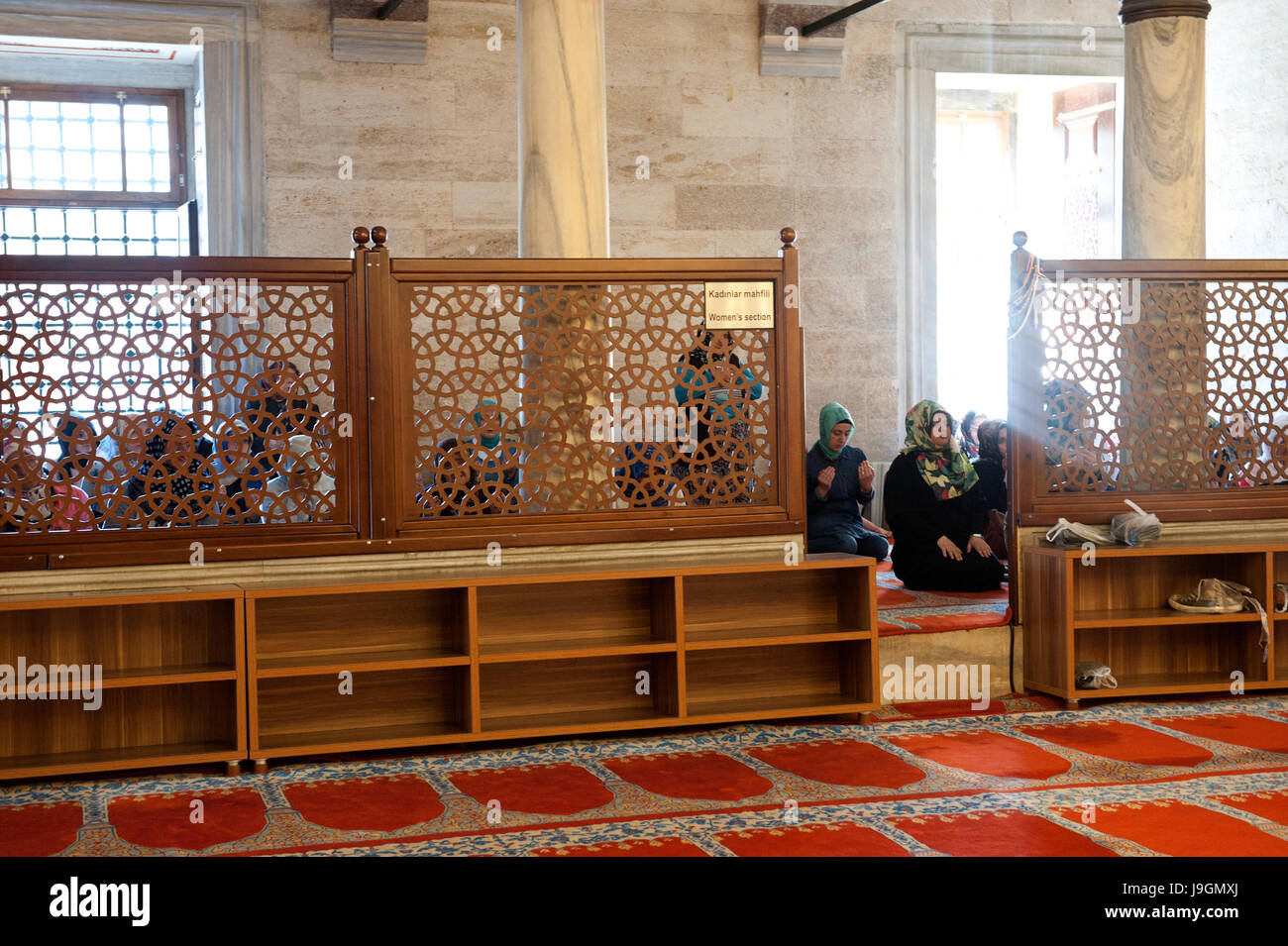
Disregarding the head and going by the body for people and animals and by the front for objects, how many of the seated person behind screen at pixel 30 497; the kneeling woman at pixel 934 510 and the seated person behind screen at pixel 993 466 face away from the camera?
0

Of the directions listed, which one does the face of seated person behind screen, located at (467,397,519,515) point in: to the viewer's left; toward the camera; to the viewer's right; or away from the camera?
toward the camera

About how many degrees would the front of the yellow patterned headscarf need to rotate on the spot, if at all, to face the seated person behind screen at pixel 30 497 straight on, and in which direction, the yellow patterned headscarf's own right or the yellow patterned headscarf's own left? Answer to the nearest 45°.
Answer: approximately 90° to the yellow patterned headscarf's own right

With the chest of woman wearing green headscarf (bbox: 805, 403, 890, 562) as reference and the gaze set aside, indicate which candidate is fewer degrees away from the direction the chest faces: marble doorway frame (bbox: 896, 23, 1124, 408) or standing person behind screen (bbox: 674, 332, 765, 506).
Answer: the standing person behind screen

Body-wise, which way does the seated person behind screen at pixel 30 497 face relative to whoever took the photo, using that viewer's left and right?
facing the viewer and to the right of the viewer

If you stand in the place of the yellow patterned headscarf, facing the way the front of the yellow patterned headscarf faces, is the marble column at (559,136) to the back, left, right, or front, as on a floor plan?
right

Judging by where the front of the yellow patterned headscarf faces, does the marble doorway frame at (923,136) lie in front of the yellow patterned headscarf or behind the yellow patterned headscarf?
behind

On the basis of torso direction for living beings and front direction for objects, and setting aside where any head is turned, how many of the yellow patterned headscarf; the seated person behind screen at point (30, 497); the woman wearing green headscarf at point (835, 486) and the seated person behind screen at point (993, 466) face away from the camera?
0

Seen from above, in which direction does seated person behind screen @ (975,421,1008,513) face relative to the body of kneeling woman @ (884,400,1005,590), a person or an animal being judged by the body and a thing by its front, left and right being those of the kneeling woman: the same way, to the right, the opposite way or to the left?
the same way

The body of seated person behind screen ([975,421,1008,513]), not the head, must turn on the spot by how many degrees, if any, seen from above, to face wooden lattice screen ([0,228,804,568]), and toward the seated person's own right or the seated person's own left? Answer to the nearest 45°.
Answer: approximately 90° to the seated person's own right
